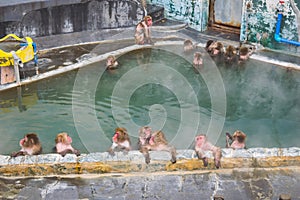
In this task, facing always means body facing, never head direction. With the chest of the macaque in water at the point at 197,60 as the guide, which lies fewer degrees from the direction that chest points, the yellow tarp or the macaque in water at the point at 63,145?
the macaque in water

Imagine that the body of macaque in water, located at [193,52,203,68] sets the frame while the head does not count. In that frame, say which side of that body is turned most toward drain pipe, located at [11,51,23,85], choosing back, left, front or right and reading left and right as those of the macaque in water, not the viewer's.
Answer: right

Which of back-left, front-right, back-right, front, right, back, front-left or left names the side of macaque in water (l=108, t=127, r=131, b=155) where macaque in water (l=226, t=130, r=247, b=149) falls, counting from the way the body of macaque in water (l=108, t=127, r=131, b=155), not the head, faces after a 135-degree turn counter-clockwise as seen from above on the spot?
front

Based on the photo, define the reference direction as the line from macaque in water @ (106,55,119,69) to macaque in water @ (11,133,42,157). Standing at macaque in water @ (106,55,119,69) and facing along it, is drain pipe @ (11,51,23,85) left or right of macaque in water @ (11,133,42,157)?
right

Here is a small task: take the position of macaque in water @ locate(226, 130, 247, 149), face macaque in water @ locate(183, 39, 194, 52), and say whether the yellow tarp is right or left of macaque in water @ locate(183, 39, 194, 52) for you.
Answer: left

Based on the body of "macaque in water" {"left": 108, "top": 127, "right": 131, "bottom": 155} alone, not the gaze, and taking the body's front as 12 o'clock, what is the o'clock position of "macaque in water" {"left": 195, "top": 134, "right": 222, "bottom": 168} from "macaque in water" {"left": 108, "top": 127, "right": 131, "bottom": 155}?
"macaque in water" {"left": 195, "top": 134, "right": 222, "bottom": 168} is roughly at 8 o'clock from "macaque in water" {"left": 108, "top": 127, "right": 131, "bottom": 155}.

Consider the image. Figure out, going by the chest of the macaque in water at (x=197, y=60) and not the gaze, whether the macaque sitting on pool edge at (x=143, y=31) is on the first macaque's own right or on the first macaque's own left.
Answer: on the first macaque's own right

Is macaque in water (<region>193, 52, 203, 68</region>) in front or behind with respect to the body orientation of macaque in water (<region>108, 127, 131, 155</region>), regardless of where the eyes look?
behind

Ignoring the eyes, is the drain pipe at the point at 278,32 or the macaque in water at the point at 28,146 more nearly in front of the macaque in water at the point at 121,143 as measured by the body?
the macaque in water

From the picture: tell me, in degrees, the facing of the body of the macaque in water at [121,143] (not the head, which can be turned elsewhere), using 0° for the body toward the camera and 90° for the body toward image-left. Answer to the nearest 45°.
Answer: approximately 45°

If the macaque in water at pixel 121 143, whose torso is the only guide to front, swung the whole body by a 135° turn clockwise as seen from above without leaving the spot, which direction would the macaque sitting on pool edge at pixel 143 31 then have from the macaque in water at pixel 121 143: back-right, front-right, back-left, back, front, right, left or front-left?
front

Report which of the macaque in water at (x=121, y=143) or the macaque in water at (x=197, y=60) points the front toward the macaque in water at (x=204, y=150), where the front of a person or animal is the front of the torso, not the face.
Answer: the macaque in water at (x=197, y=60)
